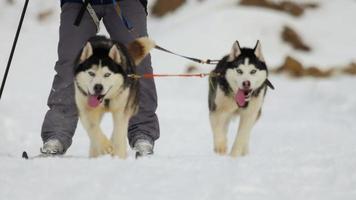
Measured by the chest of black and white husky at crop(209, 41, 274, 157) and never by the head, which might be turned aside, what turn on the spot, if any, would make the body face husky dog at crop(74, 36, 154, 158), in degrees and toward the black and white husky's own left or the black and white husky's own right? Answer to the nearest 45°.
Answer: approximately 45° to the black and white husky's own right

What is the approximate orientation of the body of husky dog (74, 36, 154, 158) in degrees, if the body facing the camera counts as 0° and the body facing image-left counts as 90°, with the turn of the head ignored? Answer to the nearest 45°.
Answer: approximately 0°

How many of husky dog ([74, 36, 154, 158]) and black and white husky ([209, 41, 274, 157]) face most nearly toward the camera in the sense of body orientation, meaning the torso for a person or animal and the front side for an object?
2

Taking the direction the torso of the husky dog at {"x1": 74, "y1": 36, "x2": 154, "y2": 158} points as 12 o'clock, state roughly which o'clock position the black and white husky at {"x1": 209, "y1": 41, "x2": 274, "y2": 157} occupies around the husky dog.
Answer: The black and white husky is roughly at 8 o'clock from the husky dog.

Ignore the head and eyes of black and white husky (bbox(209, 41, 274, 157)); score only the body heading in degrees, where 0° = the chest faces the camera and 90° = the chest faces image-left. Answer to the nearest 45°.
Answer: approximately 0°
